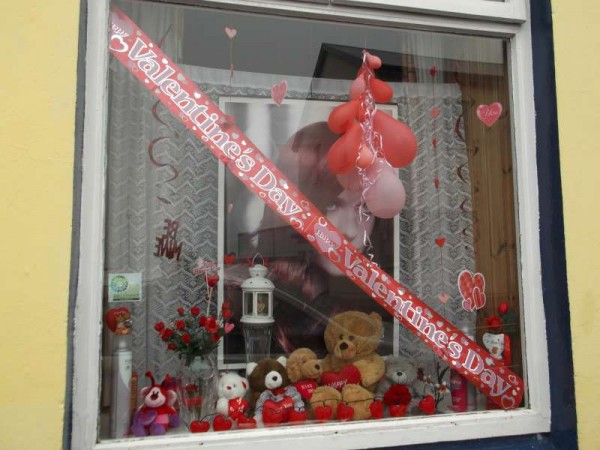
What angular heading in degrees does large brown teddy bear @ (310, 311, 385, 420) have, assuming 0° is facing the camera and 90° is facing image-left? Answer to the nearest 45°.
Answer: approximately 45°

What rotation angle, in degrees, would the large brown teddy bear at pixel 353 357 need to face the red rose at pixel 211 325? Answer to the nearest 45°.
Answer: approximately 45° to its right
